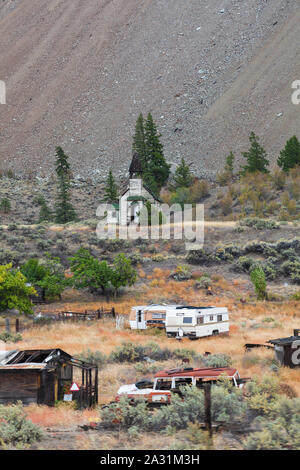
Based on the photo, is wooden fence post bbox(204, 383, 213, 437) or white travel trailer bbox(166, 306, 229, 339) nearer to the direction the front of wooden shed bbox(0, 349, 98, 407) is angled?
the wooden fence post

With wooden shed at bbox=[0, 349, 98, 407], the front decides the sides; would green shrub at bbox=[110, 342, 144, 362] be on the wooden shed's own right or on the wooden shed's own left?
on the wooden shed's own left

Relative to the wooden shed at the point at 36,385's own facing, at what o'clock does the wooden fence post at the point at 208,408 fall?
The wooden fence post is roughly at 12 o'clock from the wooden shed.

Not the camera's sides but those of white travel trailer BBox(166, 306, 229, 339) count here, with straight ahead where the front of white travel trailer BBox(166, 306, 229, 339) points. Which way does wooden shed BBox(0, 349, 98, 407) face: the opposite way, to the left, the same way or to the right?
to the left

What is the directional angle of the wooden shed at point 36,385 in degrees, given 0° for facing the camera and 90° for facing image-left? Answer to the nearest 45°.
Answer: approximately 315°

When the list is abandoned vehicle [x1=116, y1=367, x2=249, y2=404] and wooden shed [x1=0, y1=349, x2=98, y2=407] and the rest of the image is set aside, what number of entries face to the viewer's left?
1

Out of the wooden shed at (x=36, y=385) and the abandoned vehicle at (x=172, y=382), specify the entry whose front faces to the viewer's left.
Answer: the abandoned vehicle

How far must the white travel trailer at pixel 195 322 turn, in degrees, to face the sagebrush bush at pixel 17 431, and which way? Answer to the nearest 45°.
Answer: approximately 45° to its left

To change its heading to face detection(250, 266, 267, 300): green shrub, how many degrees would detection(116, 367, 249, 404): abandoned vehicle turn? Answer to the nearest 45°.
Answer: approximately 90° to its right

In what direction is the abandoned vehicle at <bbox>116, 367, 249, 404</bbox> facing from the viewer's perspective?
to the viewer's left
